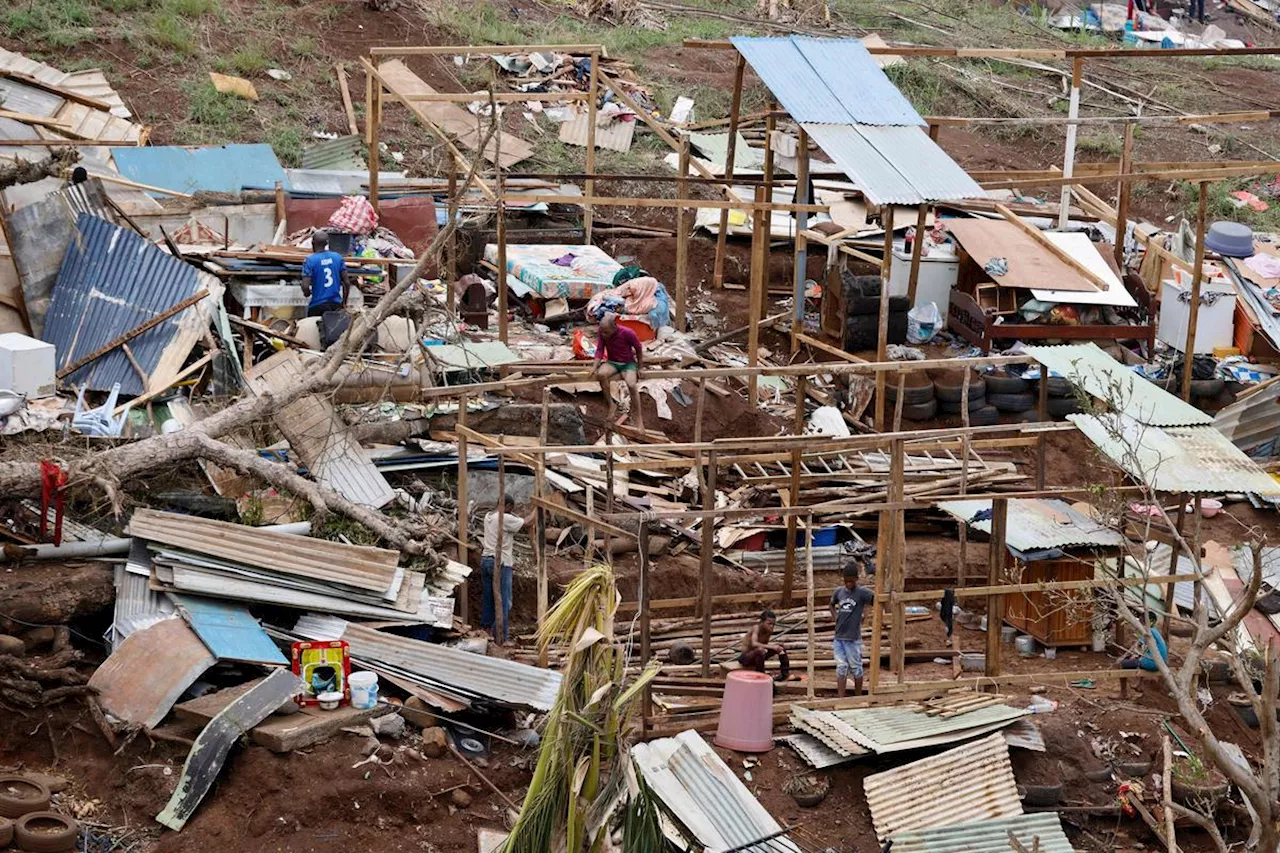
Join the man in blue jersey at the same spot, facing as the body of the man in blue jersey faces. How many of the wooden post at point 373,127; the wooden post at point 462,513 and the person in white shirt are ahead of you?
1

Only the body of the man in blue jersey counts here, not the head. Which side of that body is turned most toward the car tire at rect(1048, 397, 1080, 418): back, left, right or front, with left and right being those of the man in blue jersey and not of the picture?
right

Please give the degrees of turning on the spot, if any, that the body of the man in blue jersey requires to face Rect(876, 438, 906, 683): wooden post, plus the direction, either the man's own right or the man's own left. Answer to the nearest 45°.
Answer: approximately 135° to the man's own right

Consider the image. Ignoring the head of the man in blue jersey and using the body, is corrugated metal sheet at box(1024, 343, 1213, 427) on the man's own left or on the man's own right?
on the man's own right

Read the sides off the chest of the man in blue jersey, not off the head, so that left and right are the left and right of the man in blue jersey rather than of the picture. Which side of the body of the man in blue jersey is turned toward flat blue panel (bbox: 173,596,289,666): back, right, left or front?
back

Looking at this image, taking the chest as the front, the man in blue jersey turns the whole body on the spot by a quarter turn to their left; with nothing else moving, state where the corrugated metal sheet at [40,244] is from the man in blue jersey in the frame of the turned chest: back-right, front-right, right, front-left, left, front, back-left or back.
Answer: front

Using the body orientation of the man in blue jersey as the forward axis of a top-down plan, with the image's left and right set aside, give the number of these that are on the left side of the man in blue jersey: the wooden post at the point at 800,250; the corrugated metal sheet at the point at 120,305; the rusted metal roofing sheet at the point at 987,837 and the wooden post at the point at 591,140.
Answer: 1

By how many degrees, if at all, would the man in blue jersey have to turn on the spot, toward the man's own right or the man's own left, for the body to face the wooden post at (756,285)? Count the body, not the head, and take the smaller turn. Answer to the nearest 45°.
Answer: approximately 90° to the man's own right

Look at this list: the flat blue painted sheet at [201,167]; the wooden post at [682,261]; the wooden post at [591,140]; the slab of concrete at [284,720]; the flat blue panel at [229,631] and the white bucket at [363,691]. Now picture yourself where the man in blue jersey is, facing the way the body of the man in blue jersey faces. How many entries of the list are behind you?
3

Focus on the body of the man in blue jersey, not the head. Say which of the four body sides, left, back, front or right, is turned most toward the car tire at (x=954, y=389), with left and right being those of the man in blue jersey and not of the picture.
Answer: right

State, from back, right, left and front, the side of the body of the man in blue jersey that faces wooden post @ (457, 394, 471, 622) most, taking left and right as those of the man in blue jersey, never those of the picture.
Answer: back

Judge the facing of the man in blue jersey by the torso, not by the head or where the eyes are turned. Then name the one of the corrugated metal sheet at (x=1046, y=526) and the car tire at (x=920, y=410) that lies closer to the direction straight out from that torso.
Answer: the car tire

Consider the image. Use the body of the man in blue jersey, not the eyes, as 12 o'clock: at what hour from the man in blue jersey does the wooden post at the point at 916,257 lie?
The wooden post is roughly at 2 o'clock from the man in blue jersey.

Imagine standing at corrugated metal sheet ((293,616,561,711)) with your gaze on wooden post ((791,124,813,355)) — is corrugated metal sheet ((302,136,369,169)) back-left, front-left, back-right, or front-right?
front-left

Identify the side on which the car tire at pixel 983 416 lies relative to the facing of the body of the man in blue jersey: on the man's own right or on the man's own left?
on the man's own right

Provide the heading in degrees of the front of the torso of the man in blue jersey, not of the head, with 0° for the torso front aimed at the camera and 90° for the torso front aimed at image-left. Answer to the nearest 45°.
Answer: approximately 180°

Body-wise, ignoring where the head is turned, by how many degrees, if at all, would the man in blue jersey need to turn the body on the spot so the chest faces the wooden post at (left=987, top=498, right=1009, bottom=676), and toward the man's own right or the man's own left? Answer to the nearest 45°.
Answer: approximately 135° to the man's own right

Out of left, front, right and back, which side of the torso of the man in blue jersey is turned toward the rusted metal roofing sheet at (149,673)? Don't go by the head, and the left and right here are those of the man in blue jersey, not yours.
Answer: back

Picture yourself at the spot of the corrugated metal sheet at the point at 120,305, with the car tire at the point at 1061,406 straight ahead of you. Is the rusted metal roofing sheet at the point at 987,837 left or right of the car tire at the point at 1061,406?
right

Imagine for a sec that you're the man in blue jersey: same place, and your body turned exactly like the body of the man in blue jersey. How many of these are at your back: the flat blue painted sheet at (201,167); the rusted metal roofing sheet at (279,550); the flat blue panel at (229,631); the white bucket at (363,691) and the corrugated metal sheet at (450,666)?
4

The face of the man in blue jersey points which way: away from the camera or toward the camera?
away from the camera

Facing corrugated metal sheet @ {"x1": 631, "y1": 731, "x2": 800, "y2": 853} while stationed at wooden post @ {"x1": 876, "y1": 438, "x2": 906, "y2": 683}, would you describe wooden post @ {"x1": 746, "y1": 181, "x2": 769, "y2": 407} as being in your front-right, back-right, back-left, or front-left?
back-right
